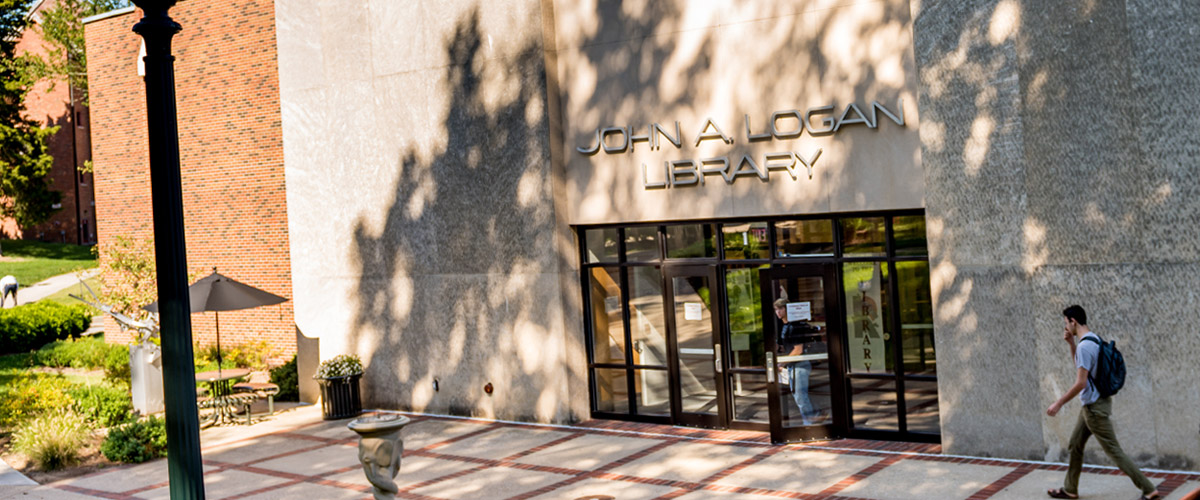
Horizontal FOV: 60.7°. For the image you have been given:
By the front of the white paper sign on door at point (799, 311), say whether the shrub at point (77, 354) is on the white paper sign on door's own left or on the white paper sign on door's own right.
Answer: on the white paper sign on door's own right

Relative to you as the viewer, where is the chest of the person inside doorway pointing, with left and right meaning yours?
facing the viewer and to the left of the viewer

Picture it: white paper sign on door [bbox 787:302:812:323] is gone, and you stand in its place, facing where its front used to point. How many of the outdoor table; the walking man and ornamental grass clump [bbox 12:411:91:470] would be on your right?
2

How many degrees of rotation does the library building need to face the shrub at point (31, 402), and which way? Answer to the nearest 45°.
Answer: approximately 45° to its right

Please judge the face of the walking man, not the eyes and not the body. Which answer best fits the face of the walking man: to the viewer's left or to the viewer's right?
to the viewer's left

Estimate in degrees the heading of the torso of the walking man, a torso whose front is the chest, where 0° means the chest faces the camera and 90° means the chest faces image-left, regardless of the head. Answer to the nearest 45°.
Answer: approximately 90°

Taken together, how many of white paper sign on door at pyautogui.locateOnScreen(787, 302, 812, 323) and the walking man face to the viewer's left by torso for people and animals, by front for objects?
1

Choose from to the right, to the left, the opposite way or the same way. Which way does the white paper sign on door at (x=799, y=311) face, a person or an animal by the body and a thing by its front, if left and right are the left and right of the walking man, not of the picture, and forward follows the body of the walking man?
to the left

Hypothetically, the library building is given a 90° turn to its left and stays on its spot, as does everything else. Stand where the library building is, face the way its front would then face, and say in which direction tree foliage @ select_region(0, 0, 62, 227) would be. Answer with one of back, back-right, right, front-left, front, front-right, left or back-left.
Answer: back

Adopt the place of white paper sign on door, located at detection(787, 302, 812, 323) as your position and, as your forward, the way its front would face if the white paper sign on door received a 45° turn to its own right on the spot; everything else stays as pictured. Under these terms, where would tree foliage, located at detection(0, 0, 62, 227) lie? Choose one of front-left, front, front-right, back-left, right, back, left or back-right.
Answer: right

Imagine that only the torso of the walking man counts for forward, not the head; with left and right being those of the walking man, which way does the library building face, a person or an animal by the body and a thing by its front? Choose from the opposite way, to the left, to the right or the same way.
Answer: to the left

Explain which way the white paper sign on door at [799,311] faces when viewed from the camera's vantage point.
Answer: facing the viewer

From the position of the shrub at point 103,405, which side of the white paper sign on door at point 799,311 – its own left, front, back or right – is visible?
right

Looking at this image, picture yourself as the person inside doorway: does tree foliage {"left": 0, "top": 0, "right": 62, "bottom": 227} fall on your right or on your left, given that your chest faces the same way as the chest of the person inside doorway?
on your right

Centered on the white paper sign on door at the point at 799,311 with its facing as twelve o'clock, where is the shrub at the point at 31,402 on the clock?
The shrub is roughly at 3 o'clock from the white paper sign on door.

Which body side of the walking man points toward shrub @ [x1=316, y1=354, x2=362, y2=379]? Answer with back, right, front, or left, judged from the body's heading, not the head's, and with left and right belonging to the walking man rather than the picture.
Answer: front

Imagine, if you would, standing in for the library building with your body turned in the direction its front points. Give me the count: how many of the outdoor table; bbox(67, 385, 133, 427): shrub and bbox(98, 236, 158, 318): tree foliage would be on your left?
0
